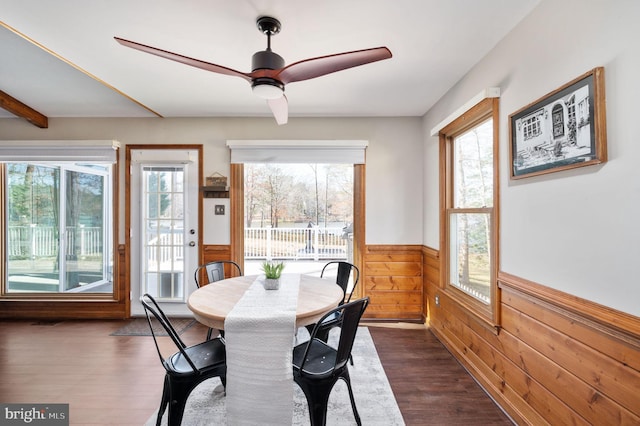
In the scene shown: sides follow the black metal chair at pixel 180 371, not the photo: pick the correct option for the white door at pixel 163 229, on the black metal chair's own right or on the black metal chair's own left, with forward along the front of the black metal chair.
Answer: on the black metal chair's own left

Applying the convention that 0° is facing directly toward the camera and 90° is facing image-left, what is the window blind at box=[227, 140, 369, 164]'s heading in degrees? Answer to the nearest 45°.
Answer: approximately 0°

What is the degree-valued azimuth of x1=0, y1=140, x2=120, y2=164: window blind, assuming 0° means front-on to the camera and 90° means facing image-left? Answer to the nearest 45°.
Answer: approximately 0°

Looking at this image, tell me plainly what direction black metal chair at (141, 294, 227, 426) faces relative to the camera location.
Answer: facing away from the viewer and to the right of the viewer

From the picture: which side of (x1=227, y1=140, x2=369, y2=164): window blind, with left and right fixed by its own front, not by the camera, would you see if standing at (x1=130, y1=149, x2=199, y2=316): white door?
right

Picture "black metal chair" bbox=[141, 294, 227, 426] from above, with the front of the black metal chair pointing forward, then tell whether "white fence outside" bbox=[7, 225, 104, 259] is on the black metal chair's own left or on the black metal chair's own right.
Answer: on the black metal chair's own left

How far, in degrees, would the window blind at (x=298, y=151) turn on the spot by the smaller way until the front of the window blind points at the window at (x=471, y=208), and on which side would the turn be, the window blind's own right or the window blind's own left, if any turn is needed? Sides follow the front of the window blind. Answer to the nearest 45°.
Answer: approximately 45° to the window blind's own left
